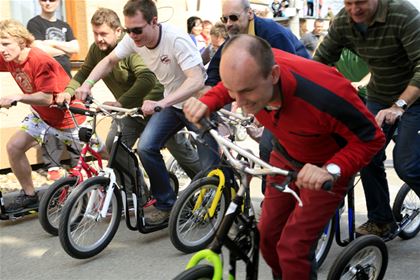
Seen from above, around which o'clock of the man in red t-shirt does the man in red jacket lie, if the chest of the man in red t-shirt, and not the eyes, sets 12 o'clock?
The man in red jacket is roughly at 10 o'clock from the man in red t-shirt.
